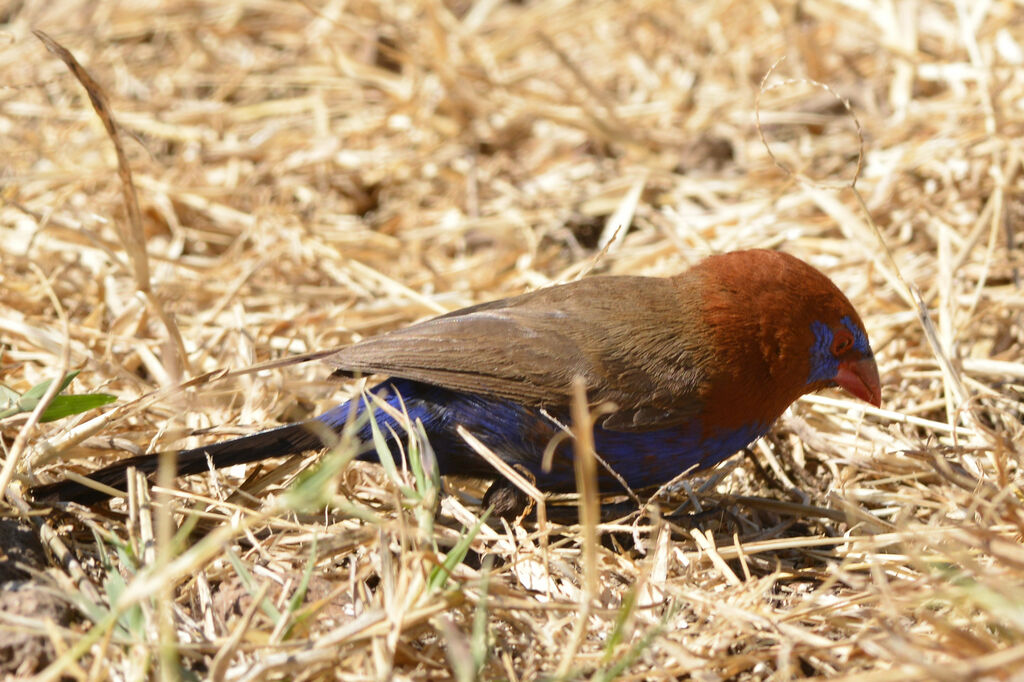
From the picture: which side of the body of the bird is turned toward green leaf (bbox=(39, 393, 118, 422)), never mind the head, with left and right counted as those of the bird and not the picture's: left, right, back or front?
back

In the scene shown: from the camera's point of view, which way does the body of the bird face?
to the viewer's right
